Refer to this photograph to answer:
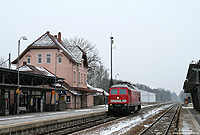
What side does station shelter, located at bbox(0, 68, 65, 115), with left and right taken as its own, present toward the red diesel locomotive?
left

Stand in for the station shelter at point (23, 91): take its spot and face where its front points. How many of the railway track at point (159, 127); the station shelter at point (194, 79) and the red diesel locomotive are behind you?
0

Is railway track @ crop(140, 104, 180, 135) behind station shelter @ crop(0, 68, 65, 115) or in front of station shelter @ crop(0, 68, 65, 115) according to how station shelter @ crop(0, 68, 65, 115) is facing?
in front

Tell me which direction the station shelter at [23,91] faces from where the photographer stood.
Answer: facing the viewer and to the right of the viewer

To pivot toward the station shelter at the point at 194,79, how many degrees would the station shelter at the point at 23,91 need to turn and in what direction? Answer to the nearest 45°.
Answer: approximately 45° to its left

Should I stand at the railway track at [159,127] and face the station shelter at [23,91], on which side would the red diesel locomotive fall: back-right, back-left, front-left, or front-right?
front-right

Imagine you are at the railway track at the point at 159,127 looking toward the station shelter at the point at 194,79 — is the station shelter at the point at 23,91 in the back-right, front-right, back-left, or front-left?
front-left

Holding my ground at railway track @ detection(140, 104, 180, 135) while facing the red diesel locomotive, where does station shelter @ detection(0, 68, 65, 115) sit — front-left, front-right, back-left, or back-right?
front-left
